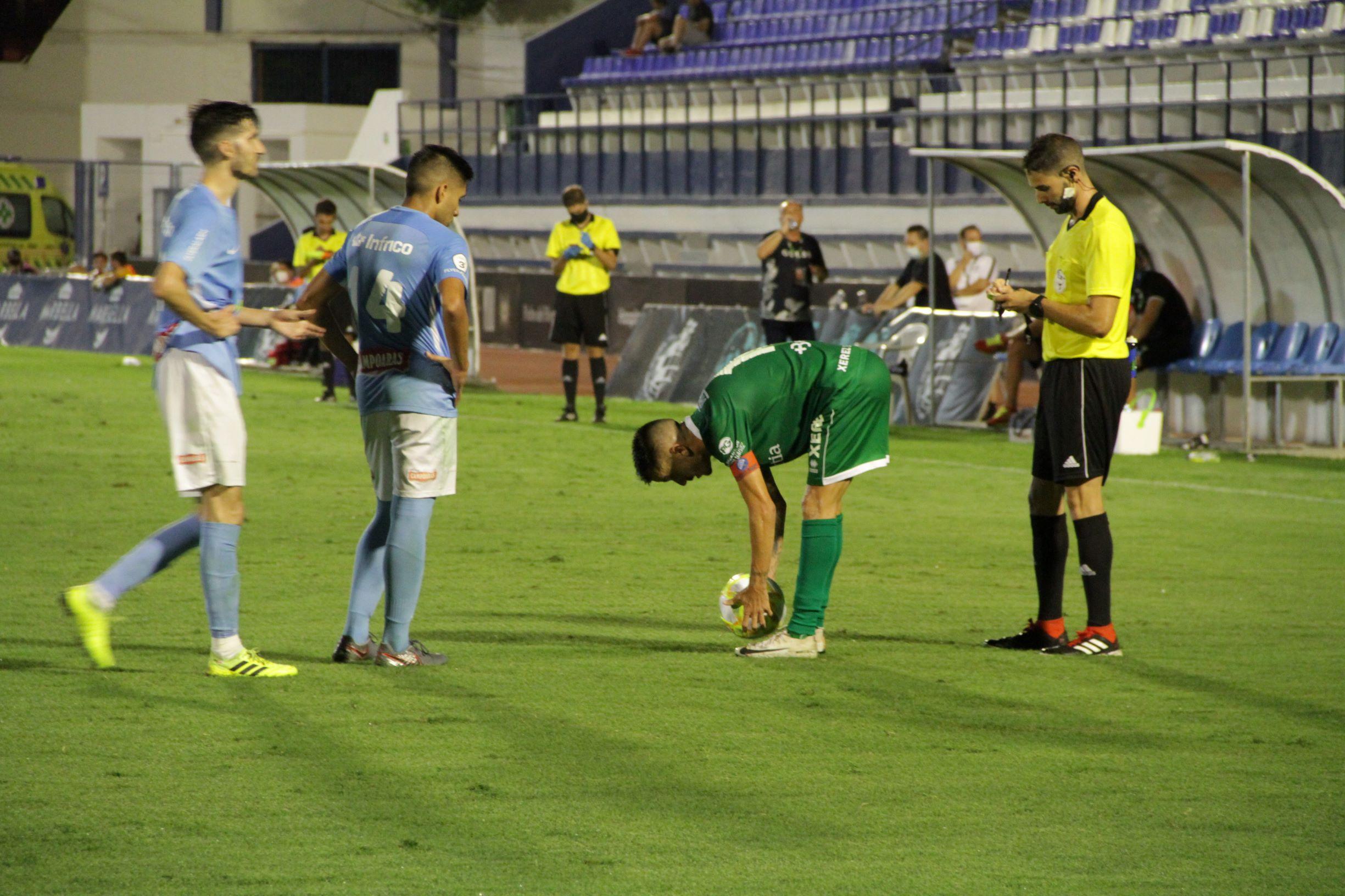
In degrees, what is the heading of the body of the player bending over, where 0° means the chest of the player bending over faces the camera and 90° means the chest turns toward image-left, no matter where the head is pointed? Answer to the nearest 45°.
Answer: approximately 90°

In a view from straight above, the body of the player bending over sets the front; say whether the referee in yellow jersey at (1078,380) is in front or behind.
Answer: behind

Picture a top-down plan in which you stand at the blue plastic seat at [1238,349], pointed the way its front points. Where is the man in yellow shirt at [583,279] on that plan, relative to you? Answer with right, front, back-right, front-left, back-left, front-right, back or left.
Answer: front-right

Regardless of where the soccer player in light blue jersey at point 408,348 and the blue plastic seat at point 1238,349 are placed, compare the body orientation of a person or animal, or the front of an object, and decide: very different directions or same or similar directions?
very different directions

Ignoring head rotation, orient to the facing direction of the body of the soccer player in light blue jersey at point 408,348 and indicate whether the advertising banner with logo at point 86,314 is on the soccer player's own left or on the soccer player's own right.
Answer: on the soccer player's own left

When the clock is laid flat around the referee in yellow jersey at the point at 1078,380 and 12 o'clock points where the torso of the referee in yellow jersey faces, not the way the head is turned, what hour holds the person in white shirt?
The person in white shirt is roughly at 3 o'clock from the referee in yellow jersey.

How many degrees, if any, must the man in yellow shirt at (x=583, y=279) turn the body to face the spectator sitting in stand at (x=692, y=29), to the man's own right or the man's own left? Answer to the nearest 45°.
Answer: approximately 180°

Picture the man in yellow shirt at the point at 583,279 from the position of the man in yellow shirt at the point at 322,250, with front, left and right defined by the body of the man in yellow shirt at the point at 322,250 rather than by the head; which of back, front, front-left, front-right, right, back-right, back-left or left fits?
front-left

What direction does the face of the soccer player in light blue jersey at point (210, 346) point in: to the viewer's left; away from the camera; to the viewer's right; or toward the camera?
to the viewer's right

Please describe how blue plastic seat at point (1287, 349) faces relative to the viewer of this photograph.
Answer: facing the viewer and to the left of the viewer

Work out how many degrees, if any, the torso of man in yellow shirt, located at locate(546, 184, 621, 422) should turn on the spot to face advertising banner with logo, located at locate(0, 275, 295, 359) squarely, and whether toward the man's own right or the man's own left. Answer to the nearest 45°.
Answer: approximately 135° to the man's own right

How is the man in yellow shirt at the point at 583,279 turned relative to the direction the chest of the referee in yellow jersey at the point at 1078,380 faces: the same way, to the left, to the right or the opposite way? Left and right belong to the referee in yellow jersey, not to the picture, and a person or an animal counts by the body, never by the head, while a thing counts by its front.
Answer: to the left

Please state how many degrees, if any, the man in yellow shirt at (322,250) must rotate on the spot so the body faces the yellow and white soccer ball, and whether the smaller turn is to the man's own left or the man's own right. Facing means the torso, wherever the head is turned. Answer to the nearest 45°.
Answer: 0° — they already face it

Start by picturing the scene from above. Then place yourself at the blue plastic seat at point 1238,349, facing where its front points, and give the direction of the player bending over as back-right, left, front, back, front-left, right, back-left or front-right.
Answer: front-left
